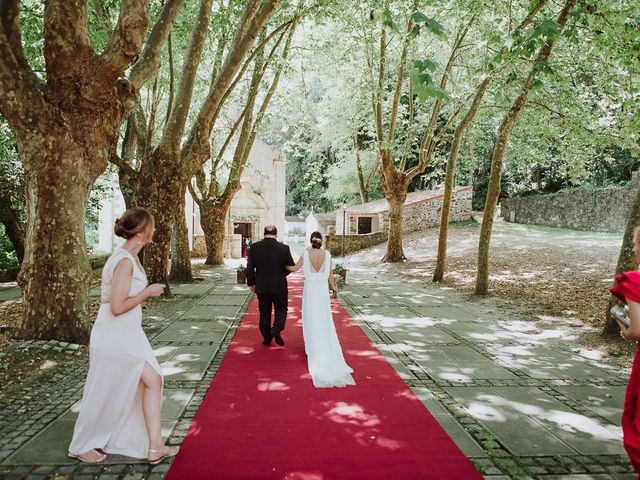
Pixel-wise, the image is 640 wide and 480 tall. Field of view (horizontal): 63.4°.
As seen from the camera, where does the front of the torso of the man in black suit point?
away from the camera

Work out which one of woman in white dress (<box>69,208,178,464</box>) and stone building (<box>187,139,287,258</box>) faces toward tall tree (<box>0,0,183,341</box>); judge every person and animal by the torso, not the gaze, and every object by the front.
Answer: the stone building

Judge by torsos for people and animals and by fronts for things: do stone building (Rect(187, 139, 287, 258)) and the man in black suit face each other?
yes

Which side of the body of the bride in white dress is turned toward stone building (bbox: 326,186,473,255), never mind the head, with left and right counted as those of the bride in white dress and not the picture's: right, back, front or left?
front

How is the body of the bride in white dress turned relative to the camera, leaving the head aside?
away from the camera

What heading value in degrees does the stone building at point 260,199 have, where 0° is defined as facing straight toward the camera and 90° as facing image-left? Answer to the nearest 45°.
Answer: approximately 0°

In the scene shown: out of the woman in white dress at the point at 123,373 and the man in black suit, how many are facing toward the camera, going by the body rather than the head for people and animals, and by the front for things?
0

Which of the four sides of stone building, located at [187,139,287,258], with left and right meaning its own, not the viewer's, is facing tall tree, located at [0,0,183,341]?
front

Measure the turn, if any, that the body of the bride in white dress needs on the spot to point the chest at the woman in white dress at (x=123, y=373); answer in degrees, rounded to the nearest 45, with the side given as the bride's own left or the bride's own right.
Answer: approximately 135° to the bride's own left

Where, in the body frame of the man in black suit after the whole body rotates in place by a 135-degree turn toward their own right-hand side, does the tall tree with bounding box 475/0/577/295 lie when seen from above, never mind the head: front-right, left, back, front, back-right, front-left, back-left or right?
left

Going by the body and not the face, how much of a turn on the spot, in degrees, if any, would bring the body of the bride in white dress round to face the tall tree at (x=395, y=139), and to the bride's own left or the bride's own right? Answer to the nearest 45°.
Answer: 0° — they already face it
